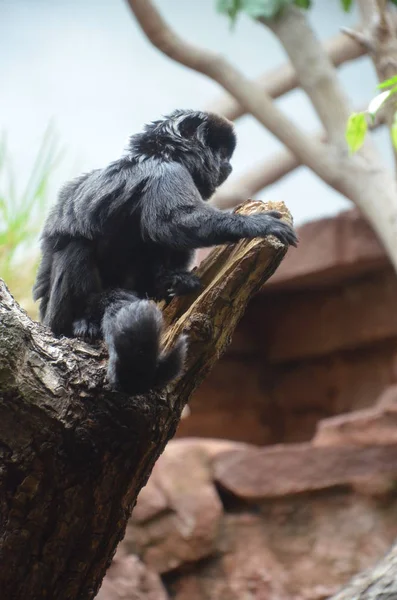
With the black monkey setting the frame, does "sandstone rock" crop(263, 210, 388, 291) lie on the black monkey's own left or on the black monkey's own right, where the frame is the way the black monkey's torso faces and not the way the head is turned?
on the black monkey's own left

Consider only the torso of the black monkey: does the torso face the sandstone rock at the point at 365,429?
no

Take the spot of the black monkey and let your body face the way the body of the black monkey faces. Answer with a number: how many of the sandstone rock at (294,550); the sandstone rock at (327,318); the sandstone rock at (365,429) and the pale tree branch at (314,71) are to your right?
0

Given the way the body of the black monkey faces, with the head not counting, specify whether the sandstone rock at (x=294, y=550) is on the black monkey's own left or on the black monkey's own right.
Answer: on the black monkey's own left

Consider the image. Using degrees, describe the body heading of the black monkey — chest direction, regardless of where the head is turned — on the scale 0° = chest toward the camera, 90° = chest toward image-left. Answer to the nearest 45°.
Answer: approximately 270°

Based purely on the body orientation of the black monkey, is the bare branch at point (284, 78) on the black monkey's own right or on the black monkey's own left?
on the black monkey's own left

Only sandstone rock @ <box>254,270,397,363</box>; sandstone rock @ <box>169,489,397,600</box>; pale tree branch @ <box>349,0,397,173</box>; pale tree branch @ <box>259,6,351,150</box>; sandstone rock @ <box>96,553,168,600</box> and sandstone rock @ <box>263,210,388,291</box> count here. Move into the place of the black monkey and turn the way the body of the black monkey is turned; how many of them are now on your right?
0

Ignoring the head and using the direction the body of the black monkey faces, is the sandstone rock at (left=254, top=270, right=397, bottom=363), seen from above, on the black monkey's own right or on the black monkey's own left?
on the black monkey's own left
